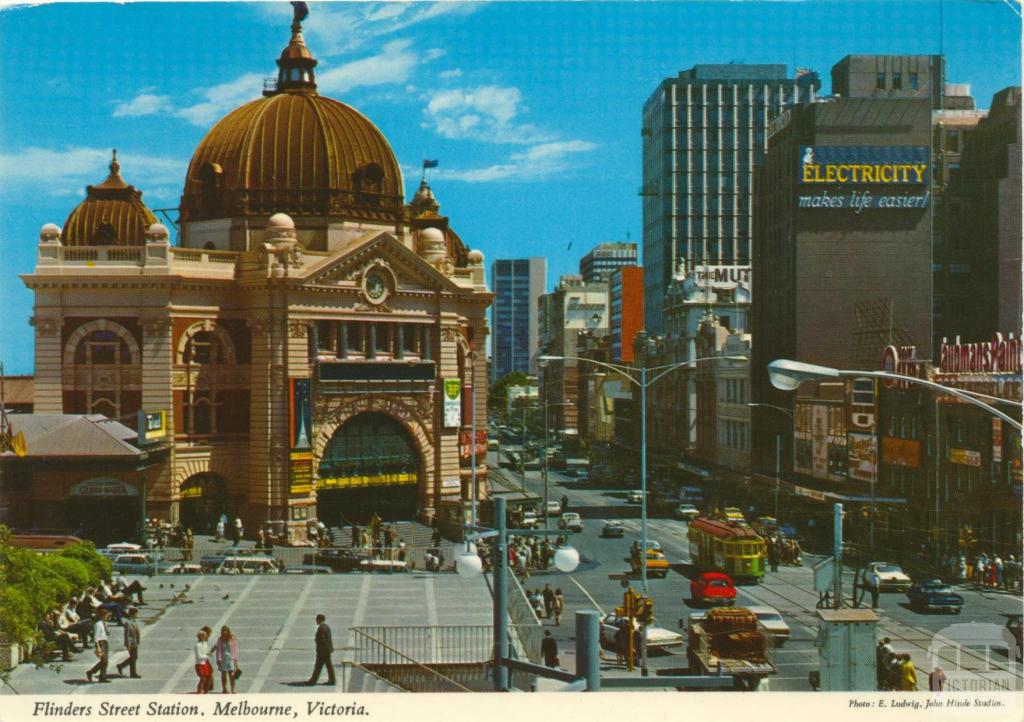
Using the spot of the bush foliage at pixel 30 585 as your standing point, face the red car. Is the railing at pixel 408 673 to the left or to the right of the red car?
right

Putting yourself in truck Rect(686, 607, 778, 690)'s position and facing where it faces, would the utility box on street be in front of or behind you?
behind

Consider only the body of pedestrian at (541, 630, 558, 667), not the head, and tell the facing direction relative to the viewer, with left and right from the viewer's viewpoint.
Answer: facing away from the viewer

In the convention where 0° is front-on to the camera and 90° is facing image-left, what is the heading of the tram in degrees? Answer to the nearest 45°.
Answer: approximately 315°

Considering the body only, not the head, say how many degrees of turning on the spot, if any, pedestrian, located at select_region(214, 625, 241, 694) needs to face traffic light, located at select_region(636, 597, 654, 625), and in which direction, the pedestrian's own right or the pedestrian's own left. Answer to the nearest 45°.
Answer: approximately 90° to the pedestrian's own left

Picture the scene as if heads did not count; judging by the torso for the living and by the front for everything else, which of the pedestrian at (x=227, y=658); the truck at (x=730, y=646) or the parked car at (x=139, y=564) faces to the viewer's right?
the parked car

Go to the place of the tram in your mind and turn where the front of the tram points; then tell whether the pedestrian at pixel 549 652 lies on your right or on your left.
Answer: on your right

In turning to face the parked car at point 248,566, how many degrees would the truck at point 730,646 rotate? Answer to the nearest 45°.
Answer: approximately 45° to its left

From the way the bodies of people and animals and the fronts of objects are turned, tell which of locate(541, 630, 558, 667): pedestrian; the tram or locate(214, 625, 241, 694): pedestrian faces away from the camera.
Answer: locate(541, 630, 558, 667): pedestrian

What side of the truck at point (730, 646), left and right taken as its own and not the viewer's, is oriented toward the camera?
back

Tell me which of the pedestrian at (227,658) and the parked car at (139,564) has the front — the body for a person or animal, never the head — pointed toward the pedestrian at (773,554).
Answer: the parked car

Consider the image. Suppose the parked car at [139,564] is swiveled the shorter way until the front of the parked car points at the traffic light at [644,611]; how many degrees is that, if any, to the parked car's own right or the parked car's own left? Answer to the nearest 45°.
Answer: approximately 45° to the parked car's own right

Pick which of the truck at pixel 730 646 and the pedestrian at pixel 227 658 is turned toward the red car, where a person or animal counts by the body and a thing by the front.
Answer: the truck

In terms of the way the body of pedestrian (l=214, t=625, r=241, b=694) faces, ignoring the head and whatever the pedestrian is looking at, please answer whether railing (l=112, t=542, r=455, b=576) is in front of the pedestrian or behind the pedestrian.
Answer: behind
